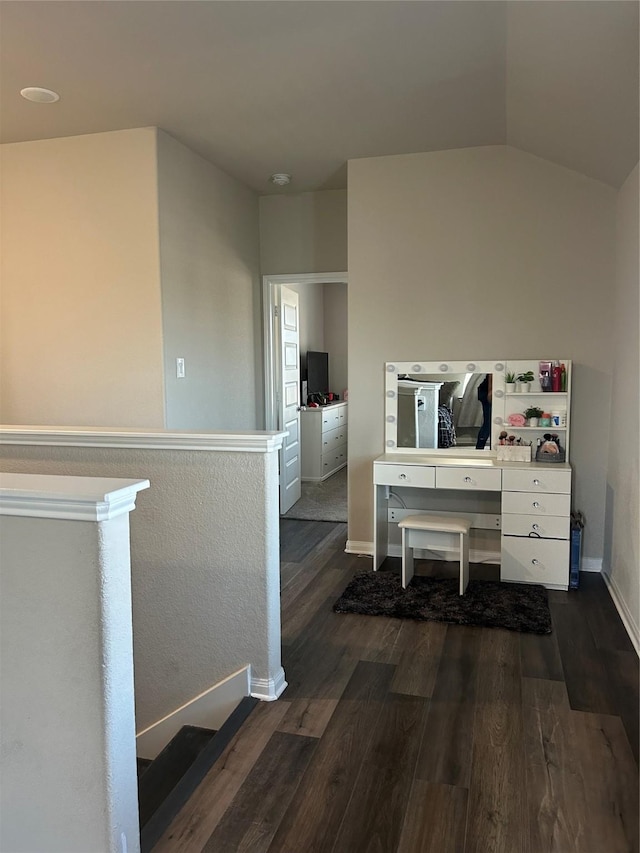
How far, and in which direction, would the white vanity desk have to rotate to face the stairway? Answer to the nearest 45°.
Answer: approximately 45° to its right

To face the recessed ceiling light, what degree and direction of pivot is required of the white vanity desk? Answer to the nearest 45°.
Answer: approximately 45° to its right

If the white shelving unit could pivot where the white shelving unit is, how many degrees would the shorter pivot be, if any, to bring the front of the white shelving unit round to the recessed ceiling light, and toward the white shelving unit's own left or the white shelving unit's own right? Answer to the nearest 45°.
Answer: approximately 45° to the white shelving unit's own right

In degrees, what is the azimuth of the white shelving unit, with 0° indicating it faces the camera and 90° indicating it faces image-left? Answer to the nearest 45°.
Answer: approximately 0°

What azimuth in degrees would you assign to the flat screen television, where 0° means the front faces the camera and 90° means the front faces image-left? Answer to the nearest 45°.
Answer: approximately 315°

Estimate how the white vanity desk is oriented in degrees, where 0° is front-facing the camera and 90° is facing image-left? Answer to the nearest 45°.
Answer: approximately 0°

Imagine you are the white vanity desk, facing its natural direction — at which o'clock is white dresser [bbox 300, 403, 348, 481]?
The white dresser is roughly at 5 o'clock from the white vanity desk.

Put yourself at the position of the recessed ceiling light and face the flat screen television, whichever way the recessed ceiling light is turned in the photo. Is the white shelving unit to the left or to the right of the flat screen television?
right

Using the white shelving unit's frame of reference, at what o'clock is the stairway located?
The stairway is roughly at 1 o'clock from the white shelving unit.
